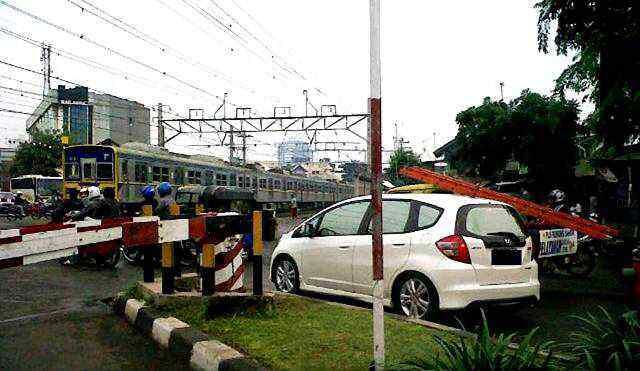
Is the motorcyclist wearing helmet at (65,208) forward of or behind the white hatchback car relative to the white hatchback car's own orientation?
forward

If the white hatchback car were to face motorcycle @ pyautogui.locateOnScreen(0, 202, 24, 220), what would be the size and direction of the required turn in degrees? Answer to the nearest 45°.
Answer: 0° — it already faces it

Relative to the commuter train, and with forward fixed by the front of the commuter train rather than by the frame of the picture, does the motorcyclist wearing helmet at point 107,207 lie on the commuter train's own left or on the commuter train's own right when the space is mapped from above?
on the commuter train's own left

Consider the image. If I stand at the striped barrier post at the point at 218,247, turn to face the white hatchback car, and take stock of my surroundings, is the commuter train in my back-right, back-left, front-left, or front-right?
back-left

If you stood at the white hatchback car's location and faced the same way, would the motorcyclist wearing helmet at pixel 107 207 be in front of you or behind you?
in front

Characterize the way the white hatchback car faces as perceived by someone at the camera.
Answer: facing away from the viewer and to the left of the viewer

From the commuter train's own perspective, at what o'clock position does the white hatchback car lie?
The white hatchback car is roughly at 10 o'clock from the commuter train.

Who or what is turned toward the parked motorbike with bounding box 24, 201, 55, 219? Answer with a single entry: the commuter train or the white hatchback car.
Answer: the white hatchback car

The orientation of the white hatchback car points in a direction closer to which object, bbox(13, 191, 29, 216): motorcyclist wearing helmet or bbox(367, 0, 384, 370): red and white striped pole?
the motorcyclist wearing helmet

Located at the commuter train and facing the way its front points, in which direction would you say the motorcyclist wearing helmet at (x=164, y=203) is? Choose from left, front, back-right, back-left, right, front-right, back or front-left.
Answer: front-left
